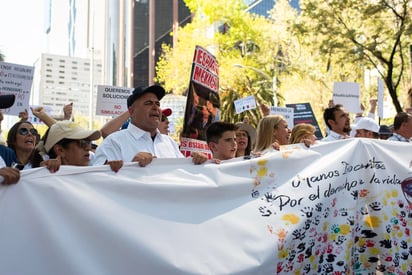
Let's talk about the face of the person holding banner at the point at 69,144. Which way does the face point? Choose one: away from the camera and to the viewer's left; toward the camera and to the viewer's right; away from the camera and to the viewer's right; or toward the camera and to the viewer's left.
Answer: toward the camera and to the viewer's right

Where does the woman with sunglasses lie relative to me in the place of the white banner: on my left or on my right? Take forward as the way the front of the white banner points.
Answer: on my right

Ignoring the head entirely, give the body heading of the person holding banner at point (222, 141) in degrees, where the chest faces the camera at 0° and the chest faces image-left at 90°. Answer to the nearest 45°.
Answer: approximately 315°

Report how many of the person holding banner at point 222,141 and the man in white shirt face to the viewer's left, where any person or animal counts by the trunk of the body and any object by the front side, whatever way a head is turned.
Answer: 0

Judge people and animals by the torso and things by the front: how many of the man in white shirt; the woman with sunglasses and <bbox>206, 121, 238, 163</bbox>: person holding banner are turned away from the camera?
0

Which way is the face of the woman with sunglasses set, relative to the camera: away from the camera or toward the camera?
toward the camera

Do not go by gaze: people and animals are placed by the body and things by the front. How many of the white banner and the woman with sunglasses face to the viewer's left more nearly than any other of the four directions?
0

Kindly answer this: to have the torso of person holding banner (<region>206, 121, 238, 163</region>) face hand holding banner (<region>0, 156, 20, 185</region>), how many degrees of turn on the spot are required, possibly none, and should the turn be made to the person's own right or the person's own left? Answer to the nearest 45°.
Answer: approximately 90° to the person's own right

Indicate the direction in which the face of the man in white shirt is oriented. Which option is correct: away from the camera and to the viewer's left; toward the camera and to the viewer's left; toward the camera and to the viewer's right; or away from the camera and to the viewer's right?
toward the camera and to the viewer's right

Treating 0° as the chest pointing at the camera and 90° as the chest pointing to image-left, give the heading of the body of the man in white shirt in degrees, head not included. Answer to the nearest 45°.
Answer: approximately 315°

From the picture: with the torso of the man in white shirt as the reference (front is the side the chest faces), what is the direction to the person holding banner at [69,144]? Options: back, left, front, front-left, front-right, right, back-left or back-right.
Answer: right

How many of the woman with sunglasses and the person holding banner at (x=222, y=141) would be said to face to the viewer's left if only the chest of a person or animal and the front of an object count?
0

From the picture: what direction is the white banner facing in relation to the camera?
toward the camera

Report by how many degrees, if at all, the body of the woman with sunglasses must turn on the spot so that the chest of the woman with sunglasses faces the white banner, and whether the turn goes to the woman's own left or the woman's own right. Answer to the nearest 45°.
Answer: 0° — they already face it
